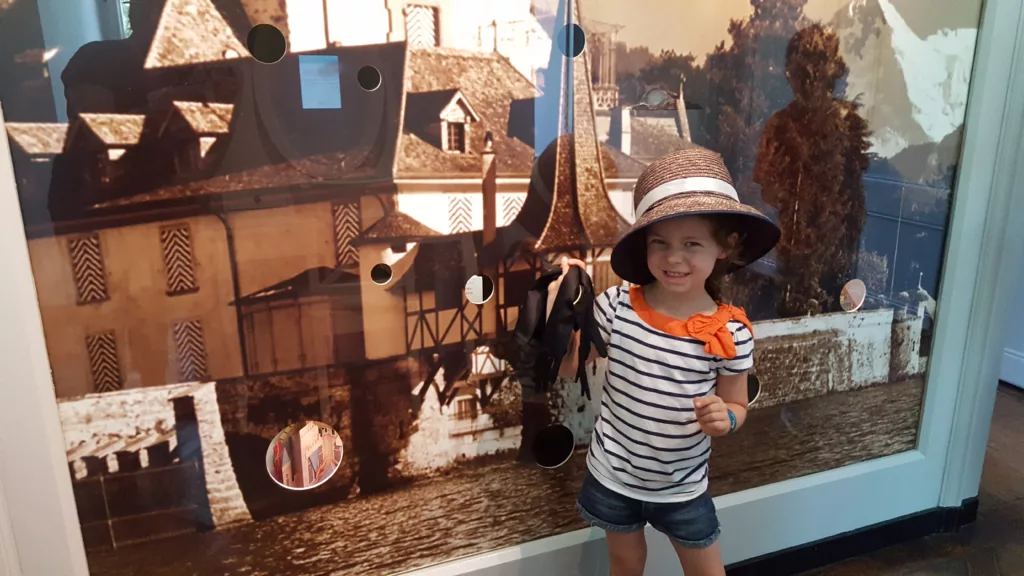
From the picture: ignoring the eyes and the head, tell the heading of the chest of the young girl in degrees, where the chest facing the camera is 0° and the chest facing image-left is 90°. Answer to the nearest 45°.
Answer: approximately 0°
